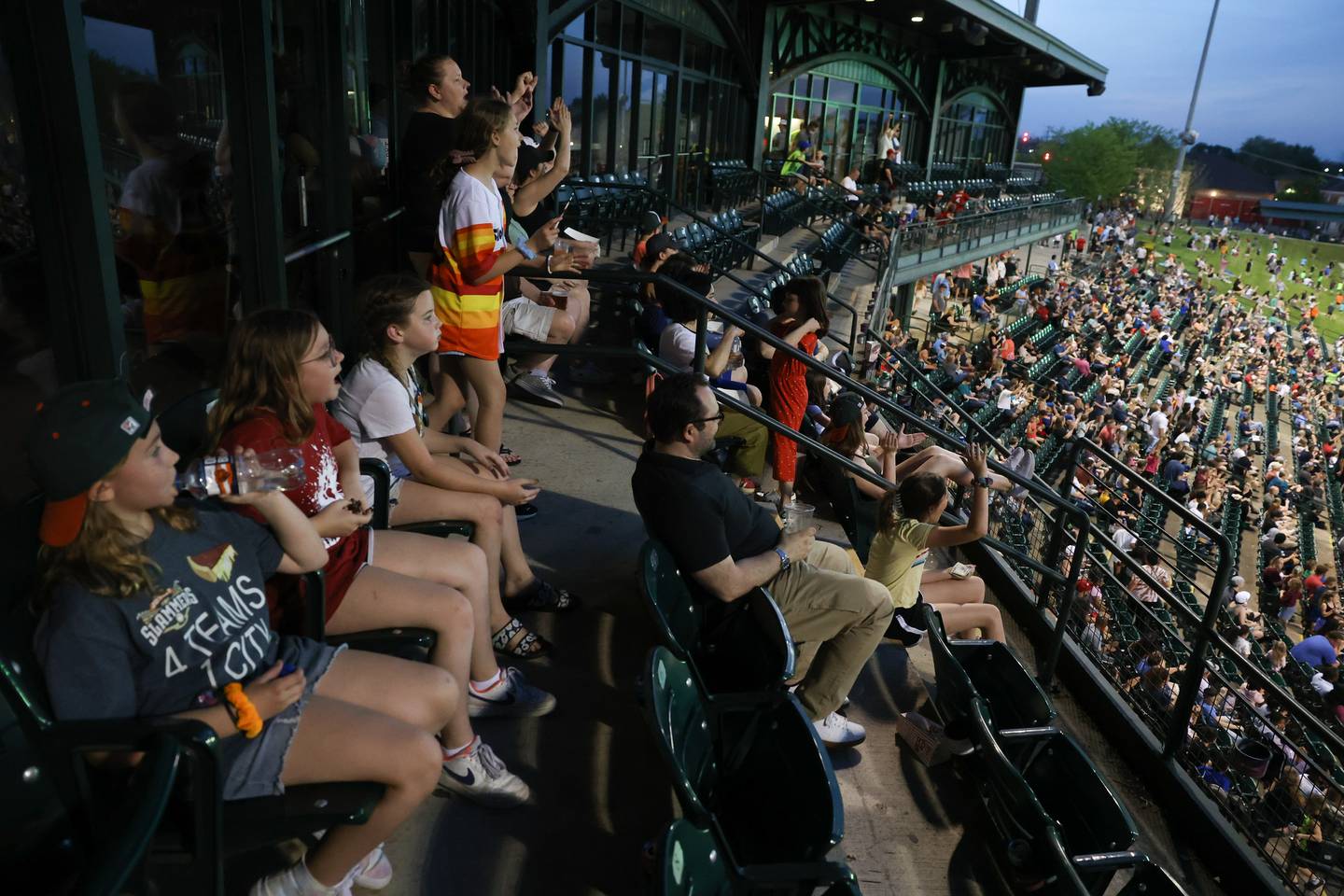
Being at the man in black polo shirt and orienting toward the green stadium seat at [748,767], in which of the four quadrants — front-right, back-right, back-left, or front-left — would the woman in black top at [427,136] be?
back-right

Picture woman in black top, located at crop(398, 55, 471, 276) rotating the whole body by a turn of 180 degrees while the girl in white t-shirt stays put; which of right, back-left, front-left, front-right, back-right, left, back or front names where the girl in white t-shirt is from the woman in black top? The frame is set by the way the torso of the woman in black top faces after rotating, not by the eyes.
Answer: left

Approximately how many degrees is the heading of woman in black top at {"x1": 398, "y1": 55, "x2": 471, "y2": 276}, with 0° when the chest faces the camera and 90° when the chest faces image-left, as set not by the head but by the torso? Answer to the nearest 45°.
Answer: approximately 270°

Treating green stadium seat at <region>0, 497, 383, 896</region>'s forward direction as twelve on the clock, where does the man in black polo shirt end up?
The man in black polo shirt is roughly at 11 o'clock from the green stadium seat.

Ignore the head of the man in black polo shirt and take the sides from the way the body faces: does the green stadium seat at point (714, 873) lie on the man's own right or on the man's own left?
on the man's own right

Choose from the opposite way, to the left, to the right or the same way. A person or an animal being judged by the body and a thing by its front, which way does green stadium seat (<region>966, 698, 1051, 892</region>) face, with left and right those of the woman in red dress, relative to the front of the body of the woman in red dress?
the opposite way

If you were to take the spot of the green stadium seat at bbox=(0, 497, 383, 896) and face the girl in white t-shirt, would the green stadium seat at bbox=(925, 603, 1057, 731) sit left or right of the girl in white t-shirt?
right

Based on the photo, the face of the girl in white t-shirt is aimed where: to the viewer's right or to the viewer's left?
to the viewer's right

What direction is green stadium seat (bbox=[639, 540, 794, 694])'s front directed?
to the viewer's right

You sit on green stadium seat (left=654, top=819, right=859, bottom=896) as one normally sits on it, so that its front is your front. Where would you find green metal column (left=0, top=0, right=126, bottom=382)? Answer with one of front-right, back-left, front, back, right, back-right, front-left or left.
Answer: back

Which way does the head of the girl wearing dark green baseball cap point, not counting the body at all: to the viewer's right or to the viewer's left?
to the viewer's right
